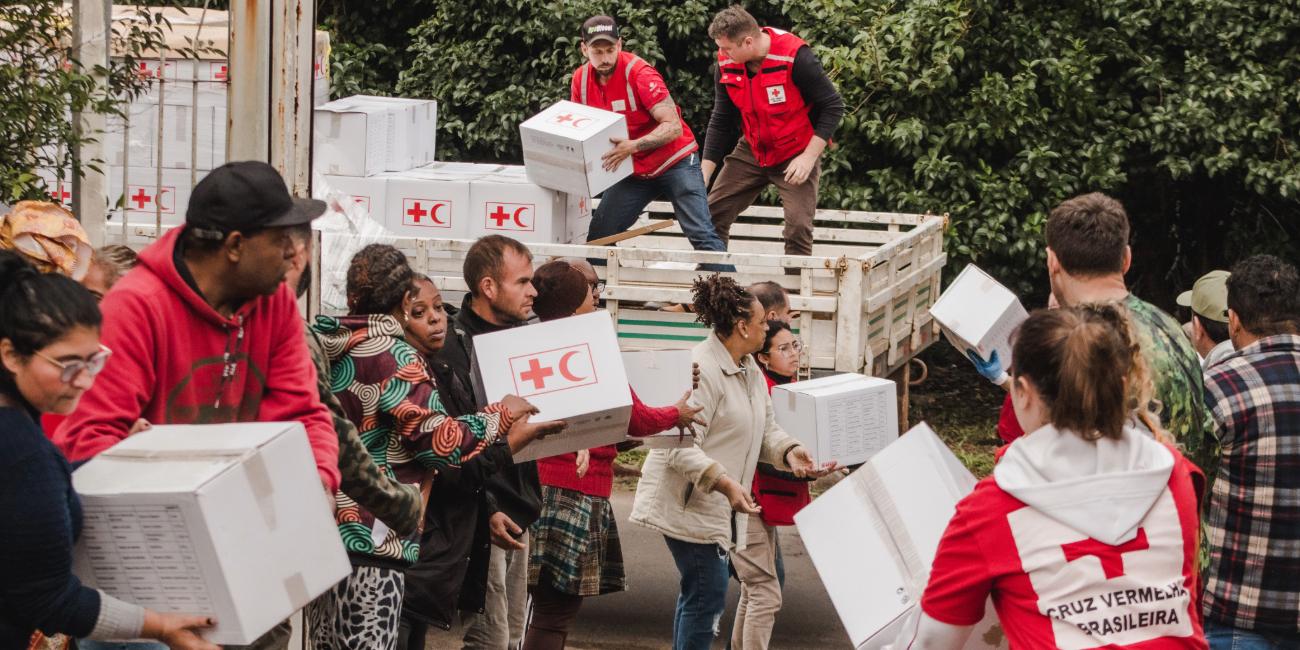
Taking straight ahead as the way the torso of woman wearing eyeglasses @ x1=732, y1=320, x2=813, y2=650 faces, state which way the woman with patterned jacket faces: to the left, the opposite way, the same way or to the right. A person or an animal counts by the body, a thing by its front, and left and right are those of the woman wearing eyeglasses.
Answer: to the left

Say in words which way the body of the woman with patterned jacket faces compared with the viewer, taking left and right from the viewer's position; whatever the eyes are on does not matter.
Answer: facing away from the viewer and to the right of the viewer

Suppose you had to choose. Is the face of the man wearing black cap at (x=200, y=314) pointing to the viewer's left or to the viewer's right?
to the viewer's right

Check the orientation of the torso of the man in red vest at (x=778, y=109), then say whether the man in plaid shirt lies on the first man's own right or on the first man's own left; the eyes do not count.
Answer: on the first man's own left

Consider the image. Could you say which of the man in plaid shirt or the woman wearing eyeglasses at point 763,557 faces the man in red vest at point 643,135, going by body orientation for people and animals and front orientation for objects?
the man in plaid shirt

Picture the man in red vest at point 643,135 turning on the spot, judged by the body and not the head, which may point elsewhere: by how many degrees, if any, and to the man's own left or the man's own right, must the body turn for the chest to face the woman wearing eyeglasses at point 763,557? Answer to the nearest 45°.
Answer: approximately 45° to the man's own left

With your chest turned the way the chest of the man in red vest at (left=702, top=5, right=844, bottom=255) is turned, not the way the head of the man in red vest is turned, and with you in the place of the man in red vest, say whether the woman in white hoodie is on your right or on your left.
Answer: on your left

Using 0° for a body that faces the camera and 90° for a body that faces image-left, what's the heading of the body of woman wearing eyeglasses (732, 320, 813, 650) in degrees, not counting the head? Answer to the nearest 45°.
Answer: approximately 315°
